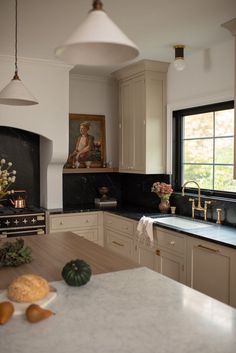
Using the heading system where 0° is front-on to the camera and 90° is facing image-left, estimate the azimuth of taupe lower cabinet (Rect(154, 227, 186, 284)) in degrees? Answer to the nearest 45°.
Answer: approximately 45°

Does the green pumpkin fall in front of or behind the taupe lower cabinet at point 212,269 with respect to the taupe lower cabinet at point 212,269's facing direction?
in front

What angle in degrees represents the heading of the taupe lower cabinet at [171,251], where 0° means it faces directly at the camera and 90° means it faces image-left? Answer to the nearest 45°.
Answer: approximately 45°

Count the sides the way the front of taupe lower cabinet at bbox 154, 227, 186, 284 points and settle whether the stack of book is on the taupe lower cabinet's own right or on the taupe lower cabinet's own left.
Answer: on the taupe lower cabinet's own right

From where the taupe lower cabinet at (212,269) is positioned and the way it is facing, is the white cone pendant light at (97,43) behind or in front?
in front

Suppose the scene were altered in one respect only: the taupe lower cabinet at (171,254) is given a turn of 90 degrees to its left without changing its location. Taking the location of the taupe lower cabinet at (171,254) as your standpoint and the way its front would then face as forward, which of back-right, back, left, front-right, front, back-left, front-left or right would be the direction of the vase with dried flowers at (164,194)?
back-left

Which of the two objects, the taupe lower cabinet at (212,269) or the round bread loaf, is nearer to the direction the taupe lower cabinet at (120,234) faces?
the round bread loaf

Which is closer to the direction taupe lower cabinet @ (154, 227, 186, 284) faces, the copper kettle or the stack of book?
the copper kettle
